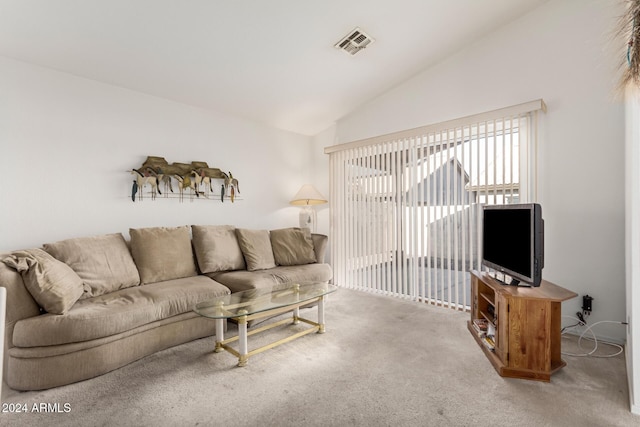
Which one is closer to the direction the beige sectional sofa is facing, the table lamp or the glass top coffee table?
the glass top coffee table

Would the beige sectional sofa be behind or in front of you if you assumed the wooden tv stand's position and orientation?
in front

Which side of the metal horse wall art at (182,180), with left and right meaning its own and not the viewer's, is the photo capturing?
front

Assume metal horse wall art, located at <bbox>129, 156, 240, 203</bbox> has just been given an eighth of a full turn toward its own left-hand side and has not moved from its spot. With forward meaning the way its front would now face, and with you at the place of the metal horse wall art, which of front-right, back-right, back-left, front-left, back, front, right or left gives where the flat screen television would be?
front

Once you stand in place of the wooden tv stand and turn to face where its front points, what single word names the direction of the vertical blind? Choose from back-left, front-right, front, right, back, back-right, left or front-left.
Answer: right

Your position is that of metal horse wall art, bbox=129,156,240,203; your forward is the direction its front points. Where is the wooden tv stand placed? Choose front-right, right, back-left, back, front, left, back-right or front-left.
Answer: front-left

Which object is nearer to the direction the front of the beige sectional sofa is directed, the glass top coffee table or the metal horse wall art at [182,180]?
the glass top coffee table

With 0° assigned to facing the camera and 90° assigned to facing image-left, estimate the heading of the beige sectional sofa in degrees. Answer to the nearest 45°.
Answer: approximately 315°

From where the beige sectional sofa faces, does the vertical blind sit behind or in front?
in front

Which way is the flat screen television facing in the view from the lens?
facing the viewer and to the left of the viewer
